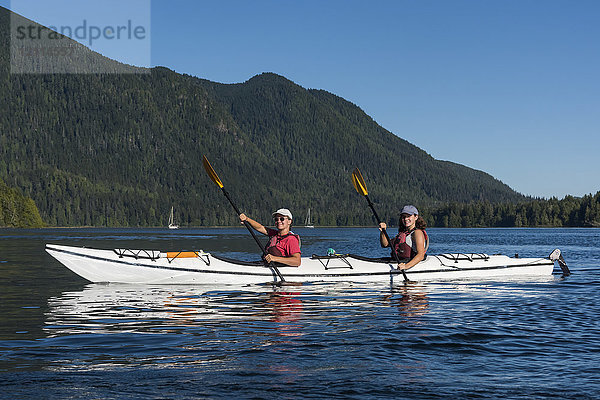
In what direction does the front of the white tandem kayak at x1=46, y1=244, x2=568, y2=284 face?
to the viewer's left
